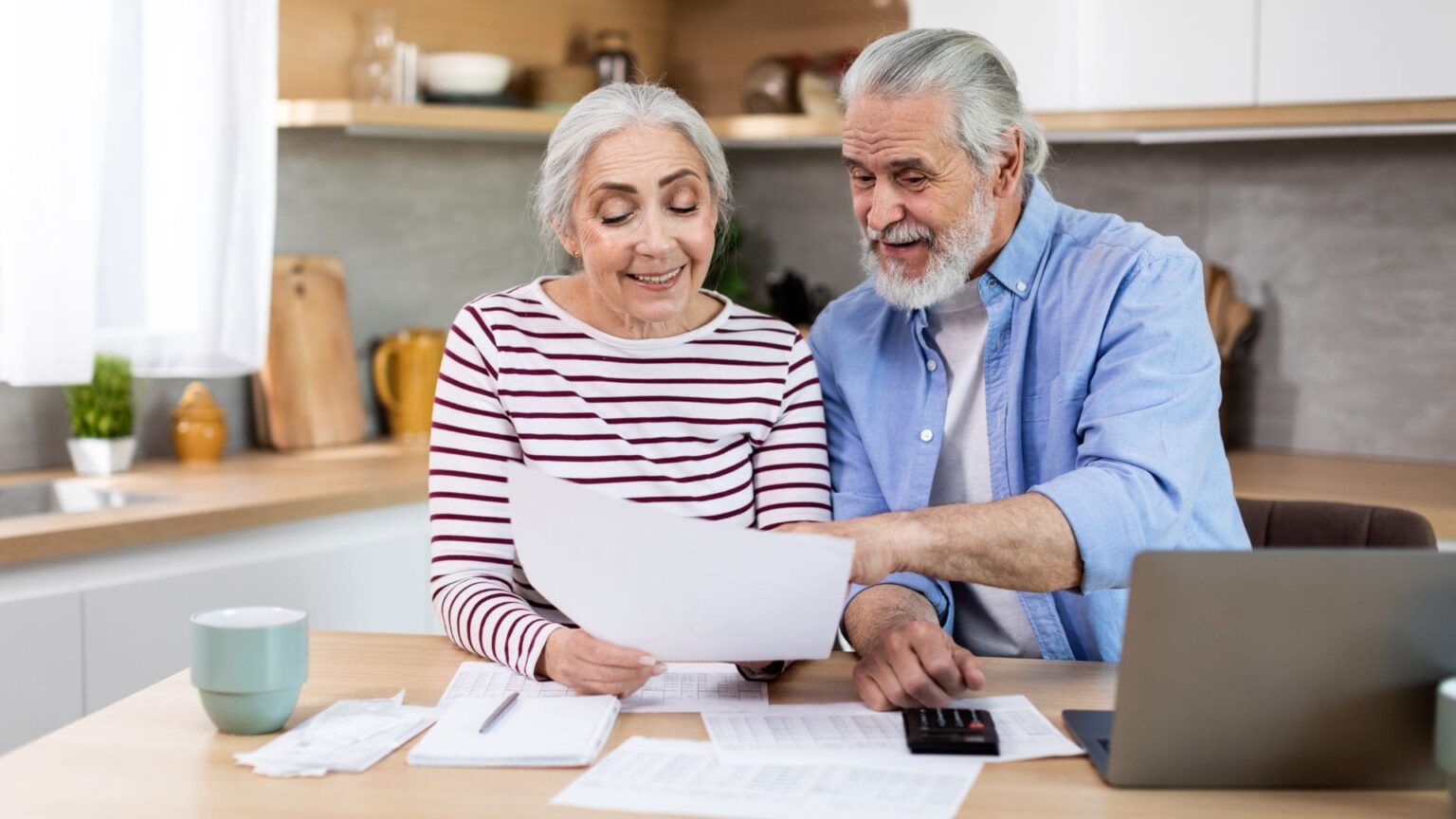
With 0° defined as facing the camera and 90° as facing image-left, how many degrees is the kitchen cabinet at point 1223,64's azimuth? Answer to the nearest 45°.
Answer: approximately 0°

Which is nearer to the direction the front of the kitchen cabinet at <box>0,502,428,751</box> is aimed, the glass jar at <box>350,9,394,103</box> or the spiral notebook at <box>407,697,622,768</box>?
the spiral notebook

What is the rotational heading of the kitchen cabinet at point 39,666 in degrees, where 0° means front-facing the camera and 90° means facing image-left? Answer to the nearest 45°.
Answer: approximately 315°

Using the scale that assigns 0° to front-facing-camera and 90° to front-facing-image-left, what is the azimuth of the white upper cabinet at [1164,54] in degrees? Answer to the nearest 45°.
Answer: approximately 0°

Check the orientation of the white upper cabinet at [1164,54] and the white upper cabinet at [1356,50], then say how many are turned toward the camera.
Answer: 2

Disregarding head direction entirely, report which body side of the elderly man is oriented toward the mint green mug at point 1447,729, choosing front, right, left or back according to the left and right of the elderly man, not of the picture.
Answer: left
